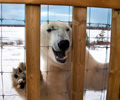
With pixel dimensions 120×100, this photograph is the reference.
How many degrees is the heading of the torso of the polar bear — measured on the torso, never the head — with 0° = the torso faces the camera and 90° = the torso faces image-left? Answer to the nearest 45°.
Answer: approximately 0°

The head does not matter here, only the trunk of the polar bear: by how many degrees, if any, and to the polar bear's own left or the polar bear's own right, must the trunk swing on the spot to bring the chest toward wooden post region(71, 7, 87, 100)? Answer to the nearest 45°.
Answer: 0° — it already faces it

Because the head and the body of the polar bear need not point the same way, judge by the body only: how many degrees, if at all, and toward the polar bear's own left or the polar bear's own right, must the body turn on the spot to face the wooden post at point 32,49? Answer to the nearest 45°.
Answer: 0° — it already faces it

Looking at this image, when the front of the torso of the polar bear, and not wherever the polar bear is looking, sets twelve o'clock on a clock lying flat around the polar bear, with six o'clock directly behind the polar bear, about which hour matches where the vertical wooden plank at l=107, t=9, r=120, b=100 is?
The vertical wooden plank is roughly at 11 o'clock from the polar bear.
